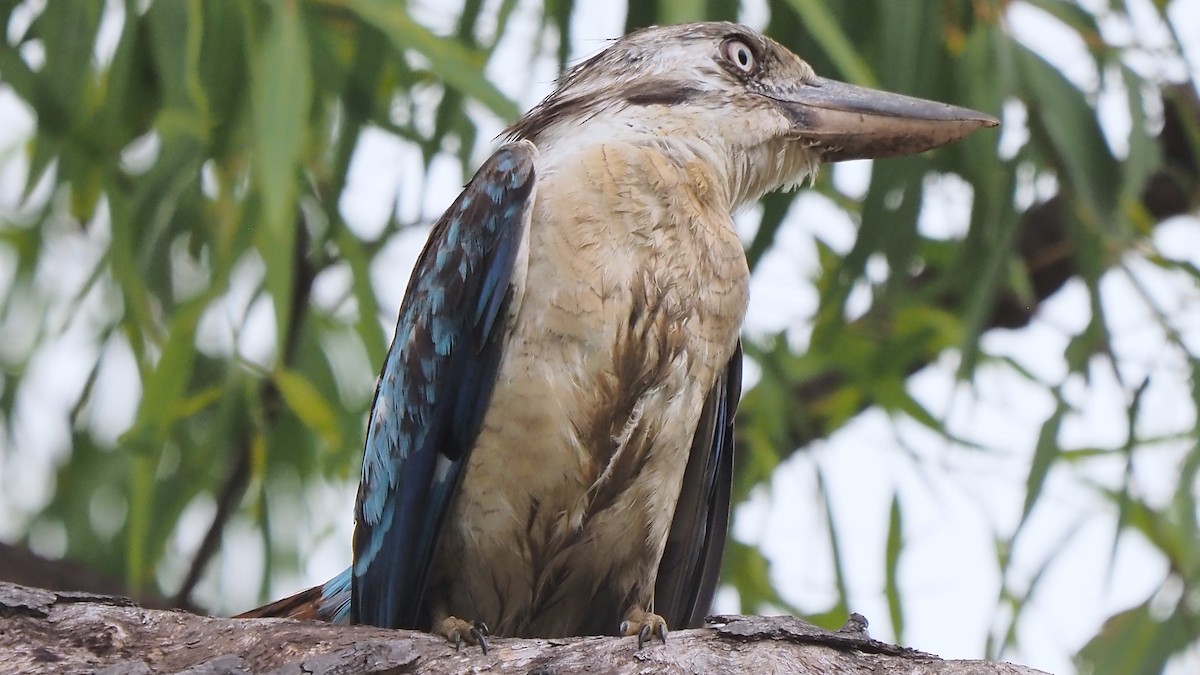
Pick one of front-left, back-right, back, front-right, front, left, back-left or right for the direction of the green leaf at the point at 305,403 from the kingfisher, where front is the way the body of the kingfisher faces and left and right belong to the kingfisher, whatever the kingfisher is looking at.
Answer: back

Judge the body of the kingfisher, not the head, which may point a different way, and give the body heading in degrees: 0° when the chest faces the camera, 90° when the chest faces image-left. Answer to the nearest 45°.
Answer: approximately 315°

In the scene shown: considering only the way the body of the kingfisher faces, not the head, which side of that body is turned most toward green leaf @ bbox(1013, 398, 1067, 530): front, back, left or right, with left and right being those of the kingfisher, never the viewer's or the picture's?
left

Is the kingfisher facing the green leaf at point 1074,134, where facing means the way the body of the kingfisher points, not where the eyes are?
no

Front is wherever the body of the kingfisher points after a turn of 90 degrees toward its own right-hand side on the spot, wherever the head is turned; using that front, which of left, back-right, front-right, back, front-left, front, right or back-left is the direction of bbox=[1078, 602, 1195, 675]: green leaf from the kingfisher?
back

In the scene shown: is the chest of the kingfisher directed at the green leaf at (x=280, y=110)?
no
